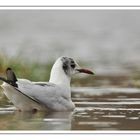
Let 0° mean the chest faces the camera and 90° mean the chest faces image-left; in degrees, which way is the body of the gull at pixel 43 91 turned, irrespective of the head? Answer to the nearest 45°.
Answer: approximately 270°
